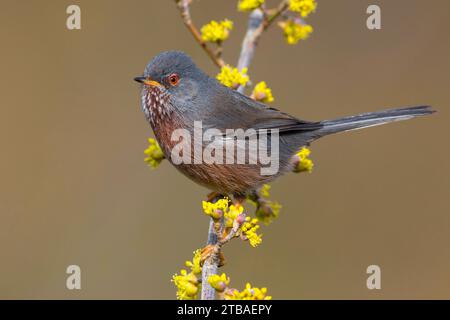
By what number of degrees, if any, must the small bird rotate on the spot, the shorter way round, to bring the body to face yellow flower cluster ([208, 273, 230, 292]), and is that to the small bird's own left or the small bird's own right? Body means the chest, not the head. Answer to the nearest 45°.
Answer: approximately 90° to the small bird's own left

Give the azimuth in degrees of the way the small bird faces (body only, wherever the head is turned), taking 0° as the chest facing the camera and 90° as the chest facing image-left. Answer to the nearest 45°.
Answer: approximately 90°

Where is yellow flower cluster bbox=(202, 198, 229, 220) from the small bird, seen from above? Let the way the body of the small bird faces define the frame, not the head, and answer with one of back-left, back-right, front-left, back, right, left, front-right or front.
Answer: front

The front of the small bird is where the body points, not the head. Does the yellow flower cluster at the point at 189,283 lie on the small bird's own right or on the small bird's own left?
on the small bird's own left

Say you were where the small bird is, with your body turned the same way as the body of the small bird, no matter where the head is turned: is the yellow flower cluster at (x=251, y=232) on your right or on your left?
on your left
